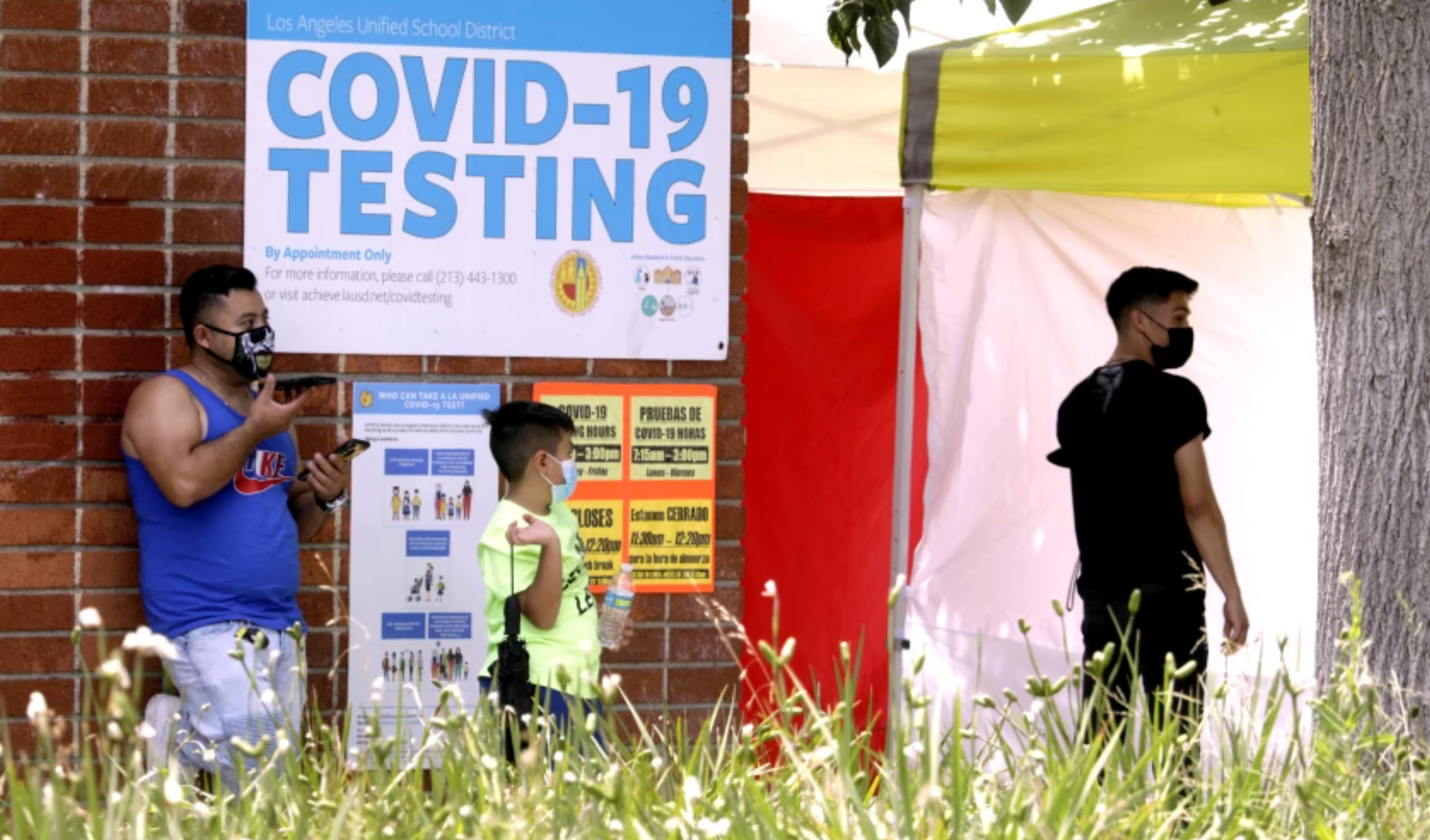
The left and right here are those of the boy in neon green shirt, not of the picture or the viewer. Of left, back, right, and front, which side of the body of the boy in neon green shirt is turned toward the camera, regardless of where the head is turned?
right

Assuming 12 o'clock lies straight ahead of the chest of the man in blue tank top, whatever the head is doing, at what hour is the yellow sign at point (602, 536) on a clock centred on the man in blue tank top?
The yellow sign is roughly at 10 o'clock from the man in blue tank top.

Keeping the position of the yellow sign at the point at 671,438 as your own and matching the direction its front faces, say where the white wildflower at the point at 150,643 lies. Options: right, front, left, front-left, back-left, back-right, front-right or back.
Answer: front

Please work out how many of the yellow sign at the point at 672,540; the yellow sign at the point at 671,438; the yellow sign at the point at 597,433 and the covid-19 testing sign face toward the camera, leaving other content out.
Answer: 4

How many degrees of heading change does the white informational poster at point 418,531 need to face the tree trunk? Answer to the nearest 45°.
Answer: approximately 45° to its left

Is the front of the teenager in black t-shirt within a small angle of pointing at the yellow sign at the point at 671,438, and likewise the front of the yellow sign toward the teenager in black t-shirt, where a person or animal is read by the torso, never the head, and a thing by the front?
no

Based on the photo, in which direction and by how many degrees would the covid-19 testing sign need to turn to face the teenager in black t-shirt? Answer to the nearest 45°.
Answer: approximately 90° to its left

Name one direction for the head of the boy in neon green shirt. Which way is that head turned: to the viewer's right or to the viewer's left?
to the viewer's right

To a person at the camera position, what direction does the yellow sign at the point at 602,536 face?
facing the viewer

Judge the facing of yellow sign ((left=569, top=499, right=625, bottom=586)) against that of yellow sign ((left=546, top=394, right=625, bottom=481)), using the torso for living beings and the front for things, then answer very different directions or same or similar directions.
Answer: same or similar directions

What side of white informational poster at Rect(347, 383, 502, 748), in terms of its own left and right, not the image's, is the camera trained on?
front

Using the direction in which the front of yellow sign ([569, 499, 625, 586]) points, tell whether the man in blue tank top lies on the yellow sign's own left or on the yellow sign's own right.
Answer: on the yellow sign's own right

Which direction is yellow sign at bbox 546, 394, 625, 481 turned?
toward the camera

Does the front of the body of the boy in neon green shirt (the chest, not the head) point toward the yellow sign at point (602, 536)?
no

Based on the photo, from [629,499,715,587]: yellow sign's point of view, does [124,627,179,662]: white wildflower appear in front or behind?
in front

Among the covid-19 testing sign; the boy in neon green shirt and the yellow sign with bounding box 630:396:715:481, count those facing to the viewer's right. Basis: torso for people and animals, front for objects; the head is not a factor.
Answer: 1

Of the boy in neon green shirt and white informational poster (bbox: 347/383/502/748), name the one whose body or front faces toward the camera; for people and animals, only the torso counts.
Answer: the white informational poster

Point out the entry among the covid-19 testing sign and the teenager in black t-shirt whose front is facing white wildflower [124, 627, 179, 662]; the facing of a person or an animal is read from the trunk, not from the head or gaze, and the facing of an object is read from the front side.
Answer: the covid-19 testing sign
